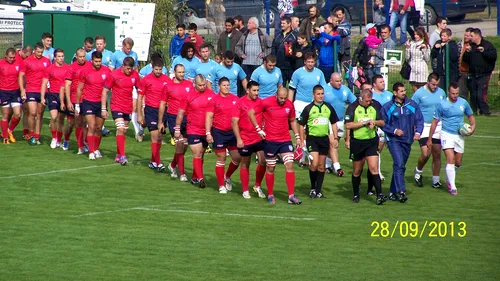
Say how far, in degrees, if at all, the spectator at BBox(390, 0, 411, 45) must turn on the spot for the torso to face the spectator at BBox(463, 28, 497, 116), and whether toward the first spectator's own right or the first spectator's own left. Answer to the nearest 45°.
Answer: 0° — they already face them

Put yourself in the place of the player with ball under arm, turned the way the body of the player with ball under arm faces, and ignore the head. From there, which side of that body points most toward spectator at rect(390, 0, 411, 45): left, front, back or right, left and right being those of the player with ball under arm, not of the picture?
back

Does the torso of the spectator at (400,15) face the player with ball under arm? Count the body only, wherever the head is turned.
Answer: yes

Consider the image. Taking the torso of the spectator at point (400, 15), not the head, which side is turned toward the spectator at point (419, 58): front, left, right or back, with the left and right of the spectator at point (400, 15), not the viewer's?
front

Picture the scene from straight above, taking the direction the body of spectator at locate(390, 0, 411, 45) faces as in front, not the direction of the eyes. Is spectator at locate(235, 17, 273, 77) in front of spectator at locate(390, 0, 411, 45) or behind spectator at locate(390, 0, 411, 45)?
in front

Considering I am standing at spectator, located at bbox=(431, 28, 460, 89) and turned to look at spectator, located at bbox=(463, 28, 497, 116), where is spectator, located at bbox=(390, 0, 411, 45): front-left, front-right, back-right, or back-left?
back-left

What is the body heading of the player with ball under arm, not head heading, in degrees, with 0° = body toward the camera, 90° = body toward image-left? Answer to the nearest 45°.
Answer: approximately 0°

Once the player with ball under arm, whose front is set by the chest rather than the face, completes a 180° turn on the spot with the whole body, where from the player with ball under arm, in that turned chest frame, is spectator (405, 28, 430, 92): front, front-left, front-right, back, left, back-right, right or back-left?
front

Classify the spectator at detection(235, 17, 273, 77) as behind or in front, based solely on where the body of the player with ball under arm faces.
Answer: behind

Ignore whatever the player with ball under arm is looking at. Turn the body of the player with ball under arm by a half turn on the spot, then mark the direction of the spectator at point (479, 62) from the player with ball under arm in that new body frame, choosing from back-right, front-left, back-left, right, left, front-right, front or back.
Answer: front
